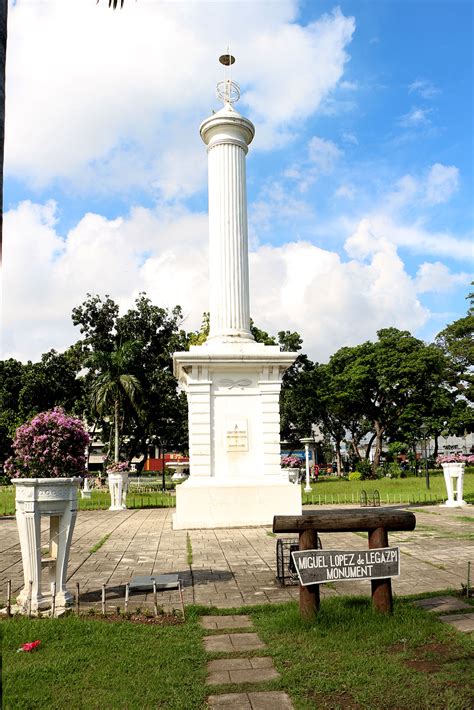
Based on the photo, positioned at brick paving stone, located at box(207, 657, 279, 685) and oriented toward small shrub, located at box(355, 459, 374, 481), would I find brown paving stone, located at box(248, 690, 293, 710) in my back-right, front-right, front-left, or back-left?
back-right

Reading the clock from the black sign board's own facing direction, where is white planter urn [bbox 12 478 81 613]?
The white planter urn is roughly at 3 o'clock from the black sign board.

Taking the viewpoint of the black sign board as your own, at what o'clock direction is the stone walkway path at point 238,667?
The stone walkway path is roughly at 1 o'clock from the black sign board.

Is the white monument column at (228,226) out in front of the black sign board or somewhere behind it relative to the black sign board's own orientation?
behind

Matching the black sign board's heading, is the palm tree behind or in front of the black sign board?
behind

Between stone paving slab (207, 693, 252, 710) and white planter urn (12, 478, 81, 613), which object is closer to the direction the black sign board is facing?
the stone paving slab

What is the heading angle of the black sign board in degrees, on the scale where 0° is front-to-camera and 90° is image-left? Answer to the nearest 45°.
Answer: approximately 0°

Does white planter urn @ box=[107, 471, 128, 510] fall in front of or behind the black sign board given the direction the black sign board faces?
behind

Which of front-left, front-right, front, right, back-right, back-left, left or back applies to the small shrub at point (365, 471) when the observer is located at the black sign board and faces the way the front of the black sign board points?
back

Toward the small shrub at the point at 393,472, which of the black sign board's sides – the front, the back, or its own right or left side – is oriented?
back

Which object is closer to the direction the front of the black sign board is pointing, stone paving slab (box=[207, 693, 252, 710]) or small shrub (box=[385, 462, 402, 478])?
the stone paving slab

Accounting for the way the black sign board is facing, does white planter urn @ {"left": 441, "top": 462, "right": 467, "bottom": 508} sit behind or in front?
behind

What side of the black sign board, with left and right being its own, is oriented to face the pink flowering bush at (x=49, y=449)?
right
